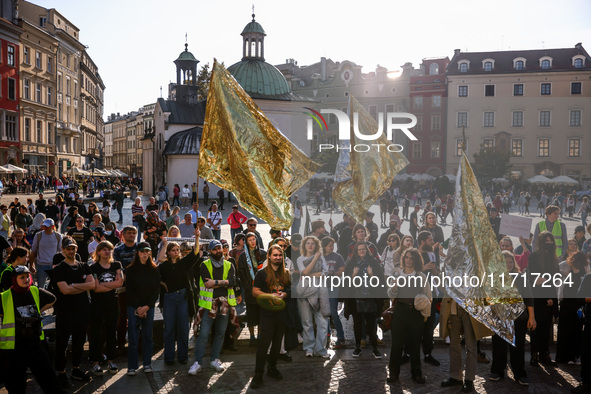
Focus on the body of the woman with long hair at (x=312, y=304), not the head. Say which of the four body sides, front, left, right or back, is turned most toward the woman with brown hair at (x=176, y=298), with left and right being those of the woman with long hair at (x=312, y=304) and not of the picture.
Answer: right

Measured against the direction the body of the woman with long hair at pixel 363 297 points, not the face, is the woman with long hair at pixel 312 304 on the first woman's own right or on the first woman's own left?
on the first woman's own right

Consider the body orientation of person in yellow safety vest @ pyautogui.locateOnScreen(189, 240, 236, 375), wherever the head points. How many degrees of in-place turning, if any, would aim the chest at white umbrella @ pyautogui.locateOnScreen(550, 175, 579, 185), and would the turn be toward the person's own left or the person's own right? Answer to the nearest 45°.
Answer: approximately 135° to the person's own left

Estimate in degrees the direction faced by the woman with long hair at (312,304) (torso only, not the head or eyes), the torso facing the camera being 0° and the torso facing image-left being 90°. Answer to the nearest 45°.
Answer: approximately 0°

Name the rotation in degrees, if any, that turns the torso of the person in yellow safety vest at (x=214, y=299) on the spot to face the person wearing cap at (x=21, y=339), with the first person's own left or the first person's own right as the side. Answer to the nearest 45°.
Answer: approximately 45° to the first person's own right

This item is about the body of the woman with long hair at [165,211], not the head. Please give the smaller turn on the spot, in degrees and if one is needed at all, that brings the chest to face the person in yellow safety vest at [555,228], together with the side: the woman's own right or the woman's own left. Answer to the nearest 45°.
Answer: approximately 45° to the woman's own left

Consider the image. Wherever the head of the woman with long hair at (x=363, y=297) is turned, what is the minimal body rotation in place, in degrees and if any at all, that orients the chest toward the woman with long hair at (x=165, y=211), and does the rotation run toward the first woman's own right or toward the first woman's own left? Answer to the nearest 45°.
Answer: approximately 135° to the first woman's own right
